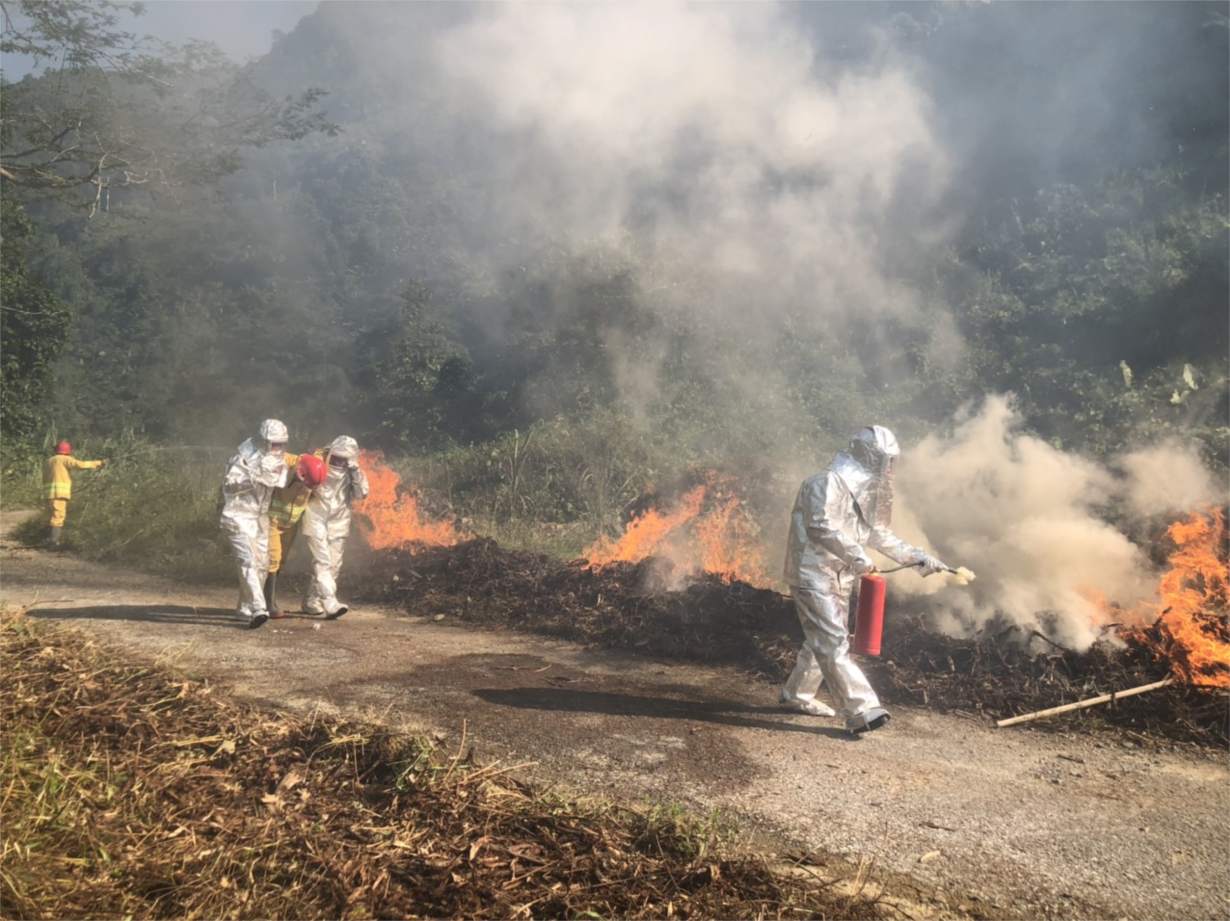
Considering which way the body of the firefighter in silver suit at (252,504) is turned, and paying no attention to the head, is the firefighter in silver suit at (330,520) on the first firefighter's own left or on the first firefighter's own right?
on the first firefighter's own left

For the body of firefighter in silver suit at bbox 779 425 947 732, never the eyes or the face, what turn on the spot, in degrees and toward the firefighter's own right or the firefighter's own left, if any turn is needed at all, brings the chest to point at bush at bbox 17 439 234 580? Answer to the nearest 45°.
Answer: approximately 135° to the firefighter's own left

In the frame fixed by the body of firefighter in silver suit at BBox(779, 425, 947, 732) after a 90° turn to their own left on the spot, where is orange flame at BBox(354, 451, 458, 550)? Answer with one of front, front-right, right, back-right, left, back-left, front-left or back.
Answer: front-left

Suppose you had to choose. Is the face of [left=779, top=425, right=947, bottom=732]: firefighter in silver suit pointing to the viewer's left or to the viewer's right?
to the viewer's right

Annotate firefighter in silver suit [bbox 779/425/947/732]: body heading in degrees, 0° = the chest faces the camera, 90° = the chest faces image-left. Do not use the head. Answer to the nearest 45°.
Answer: approximately 270°

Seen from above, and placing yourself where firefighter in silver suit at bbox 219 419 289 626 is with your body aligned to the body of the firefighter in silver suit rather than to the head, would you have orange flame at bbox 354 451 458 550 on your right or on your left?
on your left

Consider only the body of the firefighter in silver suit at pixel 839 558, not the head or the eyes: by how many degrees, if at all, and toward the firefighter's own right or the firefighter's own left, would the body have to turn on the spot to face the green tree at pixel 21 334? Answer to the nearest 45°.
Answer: approximately 135° to the firefighter's own left
